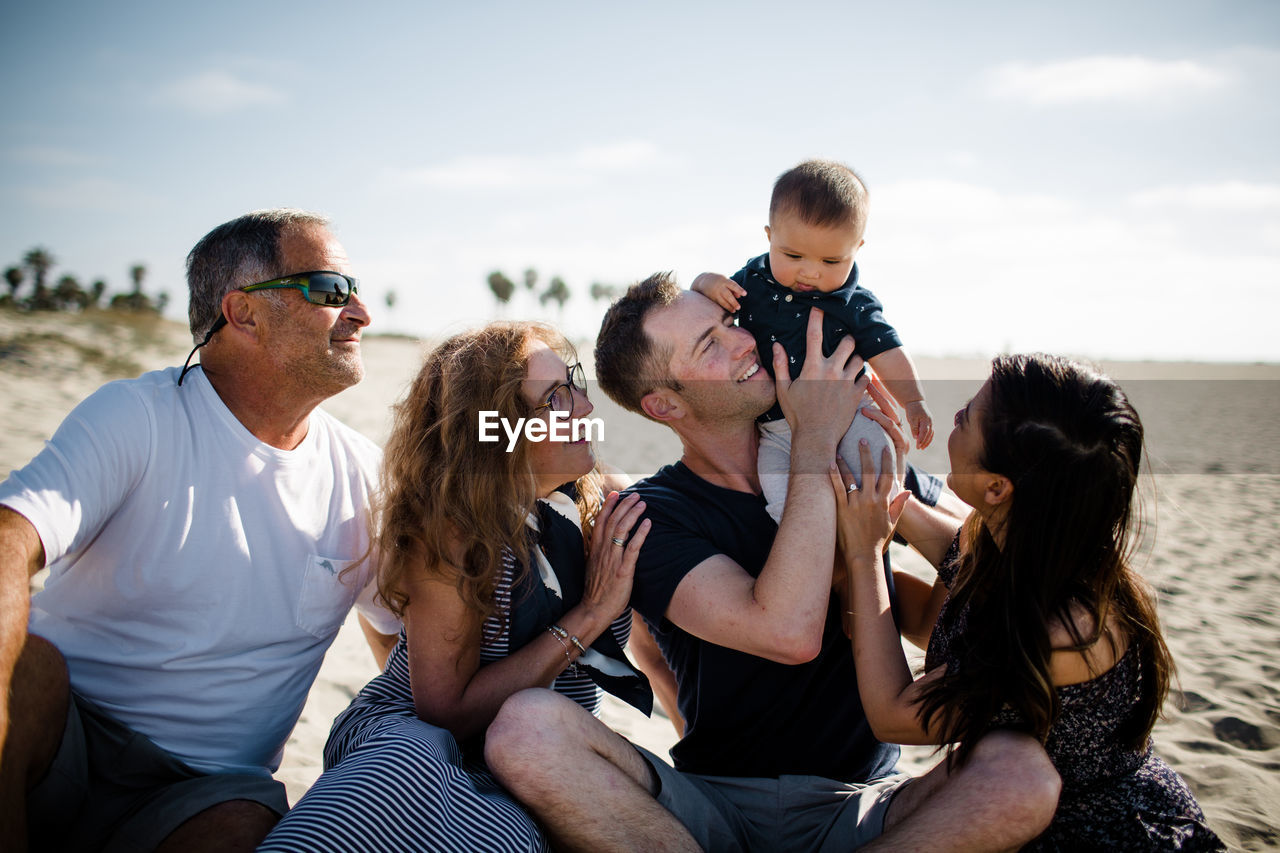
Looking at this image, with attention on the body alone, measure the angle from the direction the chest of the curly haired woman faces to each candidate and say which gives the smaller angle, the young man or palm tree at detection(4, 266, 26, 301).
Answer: the young man

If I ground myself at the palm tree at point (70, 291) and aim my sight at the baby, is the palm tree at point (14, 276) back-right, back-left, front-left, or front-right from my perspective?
back-right

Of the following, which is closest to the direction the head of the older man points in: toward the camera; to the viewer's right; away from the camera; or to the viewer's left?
to the viewer's right

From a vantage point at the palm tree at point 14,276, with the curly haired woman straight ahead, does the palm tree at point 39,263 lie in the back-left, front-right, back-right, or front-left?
back-left

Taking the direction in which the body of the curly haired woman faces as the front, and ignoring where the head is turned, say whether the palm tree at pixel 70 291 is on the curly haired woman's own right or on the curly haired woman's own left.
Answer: on the curly haired woman's own left

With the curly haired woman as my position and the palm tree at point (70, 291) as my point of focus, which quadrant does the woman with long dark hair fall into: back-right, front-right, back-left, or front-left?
back-right

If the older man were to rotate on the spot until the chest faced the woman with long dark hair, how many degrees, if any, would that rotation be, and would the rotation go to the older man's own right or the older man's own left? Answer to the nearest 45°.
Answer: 0° — they already face them

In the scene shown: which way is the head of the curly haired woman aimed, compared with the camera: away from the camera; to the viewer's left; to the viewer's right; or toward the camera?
to the viewer's right

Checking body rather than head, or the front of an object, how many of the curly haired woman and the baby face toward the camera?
1

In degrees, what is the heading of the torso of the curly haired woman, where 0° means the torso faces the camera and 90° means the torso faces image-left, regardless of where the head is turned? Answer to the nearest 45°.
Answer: approximately 270°

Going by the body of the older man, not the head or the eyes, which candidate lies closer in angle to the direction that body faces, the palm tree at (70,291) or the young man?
the young man

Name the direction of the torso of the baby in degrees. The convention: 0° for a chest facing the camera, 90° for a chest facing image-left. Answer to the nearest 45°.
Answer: approximately 0°
